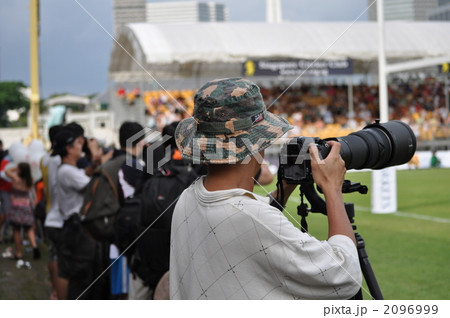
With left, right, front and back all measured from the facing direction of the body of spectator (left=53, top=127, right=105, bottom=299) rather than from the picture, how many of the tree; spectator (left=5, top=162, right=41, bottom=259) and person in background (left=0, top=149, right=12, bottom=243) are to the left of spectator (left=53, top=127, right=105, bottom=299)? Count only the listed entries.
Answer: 3

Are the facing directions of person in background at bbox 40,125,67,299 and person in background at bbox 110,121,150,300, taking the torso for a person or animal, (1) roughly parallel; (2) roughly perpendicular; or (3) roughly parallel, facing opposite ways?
roughly parallel

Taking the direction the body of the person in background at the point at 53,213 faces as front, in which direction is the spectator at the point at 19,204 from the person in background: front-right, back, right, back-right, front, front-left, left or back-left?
left

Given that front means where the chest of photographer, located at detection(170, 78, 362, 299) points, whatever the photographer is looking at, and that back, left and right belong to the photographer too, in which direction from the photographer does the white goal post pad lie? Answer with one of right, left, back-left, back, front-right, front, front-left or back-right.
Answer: front-left

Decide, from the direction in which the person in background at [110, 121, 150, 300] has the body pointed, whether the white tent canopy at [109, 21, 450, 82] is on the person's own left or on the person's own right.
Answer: on the person's own left

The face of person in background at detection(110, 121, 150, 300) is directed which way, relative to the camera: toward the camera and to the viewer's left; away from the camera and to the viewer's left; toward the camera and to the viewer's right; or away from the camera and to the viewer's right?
away from the camera and to the viewer's right

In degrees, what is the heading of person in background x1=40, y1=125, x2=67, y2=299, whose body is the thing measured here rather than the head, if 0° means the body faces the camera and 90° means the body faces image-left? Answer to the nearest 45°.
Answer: approximately 270°

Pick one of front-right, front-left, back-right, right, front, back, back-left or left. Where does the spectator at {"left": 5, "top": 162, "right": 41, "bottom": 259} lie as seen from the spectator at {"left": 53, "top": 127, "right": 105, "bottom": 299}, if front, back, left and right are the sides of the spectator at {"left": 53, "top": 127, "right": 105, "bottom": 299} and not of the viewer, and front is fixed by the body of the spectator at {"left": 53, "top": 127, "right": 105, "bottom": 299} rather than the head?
left

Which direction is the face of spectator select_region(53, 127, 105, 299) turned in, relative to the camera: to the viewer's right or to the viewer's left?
to the viewer's right

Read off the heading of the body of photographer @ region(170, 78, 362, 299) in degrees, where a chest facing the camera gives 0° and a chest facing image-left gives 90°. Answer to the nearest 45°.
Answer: approximately 225°
